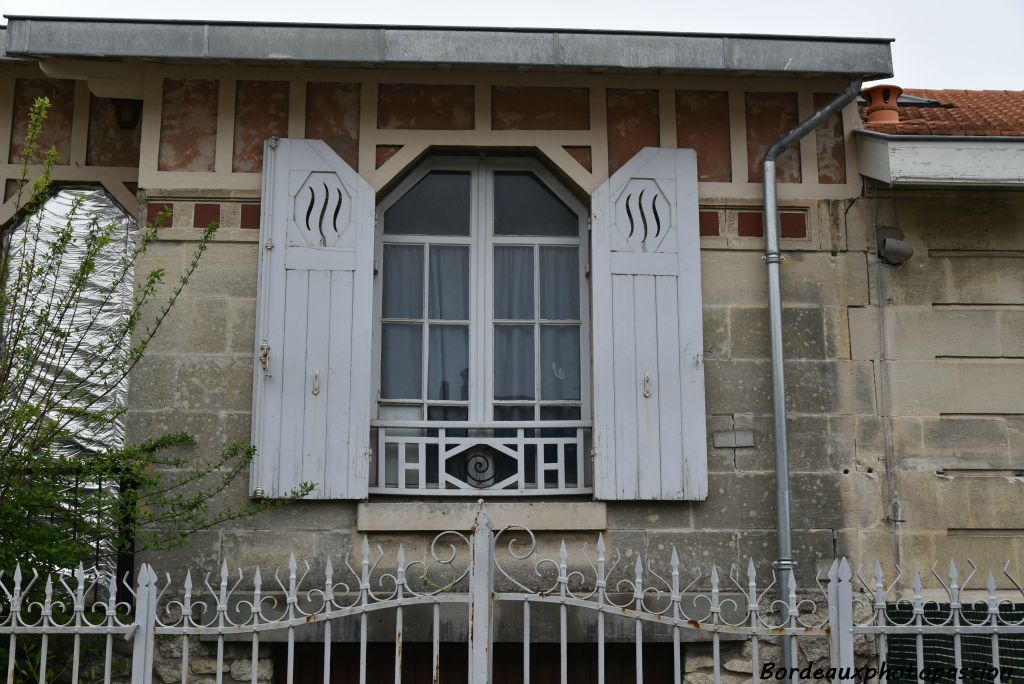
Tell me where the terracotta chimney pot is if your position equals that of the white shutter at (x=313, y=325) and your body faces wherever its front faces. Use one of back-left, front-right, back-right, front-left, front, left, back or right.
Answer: left

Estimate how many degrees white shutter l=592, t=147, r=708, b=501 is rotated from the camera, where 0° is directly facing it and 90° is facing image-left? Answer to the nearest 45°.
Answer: approximately 0°

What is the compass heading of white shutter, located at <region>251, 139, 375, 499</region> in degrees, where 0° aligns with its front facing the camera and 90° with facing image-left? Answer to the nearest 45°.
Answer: approximately 0°

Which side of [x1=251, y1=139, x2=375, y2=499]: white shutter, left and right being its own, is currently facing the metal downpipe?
left

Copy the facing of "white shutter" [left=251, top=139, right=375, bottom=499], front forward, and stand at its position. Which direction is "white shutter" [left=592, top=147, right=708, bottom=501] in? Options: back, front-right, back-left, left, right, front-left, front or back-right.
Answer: left

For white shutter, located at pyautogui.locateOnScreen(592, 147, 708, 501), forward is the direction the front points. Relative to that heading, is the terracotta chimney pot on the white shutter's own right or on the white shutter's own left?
on the white shutter's own left

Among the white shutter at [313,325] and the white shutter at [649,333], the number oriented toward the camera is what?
2

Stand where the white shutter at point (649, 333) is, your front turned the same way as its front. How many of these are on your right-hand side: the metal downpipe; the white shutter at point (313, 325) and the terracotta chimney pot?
1

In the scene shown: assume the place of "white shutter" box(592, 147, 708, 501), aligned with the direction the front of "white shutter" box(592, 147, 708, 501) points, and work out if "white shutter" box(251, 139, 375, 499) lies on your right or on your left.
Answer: on your right

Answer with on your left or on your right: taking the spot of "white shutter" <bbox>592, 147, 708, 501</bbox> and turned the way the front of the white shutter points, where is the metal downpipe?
on your left

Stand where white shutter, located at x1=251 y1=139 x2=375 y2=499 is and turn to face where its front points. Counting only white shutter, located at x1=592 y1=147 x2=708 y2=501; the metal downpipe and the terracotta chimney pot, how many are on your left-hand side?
3
